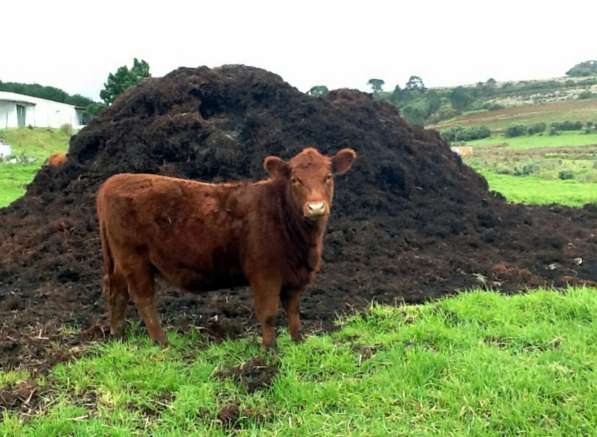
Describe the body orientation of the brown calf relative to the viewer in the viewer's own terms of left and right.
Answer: facing to the right of the viewer

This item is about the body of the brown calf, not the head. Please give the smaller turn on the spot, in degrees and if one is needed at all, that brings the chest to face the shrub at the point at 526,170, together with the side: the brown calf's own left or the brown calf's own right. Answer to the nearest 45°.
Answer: approximately 45° to the brown calf's own left
